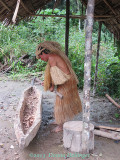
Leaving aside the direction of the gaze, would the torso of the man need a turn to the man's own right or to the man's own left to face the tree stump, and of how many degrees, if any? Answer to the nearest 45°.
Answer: approximately 90° to the man's own left

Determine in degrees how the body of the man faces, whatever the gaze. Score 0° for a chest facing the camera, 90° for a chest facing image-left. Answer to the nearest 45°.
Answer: approximately 90°
